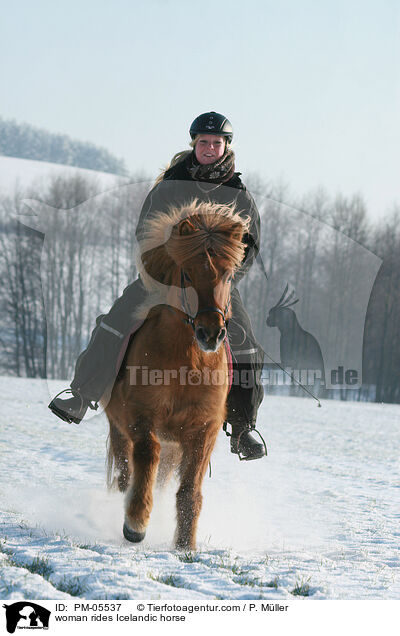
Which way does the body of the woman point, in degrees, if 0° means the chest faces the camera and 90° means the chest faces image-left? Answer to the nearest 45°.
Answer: approximately 0°
